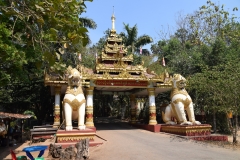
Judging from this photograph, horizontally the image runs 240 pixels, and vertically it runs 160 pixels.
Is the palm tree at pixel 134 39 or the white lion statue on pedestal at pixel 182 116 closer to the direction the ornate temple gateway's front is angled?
the white lion statue on pedestal

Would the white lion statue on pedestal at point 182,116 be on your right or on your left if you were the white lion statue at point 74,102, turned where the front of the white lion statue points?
on your left

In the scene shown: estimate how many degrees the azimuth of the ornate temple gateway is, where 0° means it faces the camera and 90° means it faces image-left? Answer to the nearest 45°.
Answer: approximately 0°

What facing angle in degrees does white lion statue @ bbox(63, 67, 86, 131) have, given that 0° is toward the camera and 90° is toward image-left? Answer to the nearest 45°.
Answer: approximately 0°

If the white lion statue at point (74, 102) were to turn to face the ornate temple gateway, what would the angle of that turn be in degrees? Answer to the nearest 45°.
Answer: approximately 135° to its left

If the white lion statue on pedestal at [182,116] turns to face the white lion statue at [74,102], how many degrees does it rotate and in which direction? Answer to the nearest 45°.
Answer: approximately 90° to its right

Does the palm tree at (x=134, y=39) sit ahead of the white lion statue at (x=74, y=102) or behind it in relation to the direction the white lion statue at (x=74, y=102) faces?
behind

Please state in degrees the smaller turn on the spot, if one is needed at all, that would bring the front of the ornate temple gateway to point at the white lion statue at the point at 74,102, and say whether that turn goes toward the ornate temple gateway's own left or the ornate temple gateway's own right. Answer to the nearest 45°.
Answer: approximately 45° to the ornate temple gateway's own right

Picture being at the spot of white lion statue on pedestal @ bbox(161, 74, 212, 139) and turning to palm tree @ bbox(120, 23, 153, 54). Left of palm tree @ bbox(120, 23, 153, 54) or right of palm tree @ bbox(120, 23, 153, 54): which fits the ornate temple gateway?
left

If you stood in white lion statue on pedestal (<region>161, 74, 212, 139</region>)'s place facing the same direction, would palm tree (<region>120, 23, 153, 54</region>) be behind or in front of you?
behind

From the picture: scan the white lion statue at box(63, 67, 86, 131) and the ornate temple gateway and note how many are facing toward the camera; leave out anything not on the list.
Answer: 2

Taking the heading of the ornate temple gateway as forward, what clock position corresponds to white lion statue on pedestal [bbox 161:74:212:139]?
The white lion statue on pedestal is roughly at 10 o'clock from the ornate temple gateway.

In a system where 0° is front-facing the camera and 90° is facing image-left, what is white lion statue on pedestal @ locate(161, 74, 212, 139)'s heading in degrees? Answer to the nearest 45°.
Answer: approximately 315°

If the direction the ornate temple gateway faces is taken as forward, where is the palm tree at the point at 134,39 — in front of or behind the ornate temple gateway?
behind
